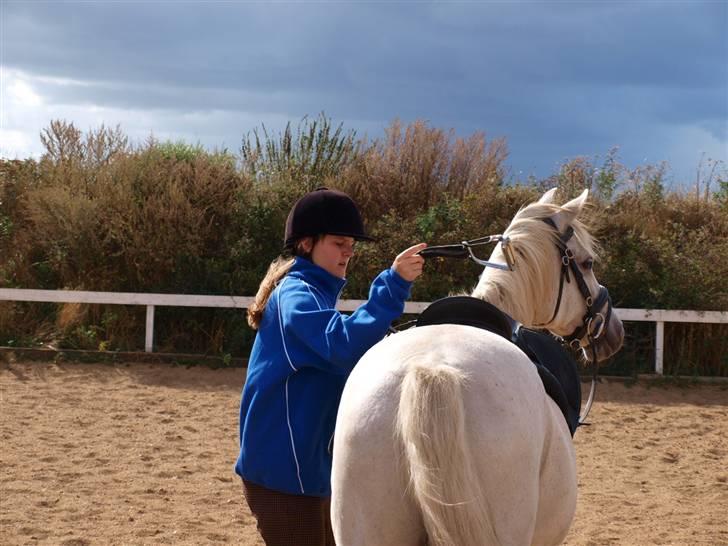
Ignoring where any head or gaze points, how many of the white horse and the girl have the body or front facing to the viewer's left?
0

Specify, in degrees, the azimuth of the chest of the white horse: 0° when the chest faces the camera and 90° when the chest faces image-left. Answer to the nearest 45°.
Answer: approximately 225°

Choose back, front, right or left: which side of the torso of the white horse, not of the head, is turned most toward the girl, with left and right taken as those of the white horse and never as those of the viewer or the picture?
left

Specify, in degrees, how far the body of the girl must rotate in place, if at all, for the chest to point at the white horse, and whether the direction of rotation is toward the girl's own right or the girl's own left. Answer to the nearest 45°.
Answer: approximately 45° to the girl's own right

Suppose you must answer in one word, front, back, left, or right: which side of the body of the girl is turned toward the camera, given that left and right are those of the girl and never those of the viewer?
right
